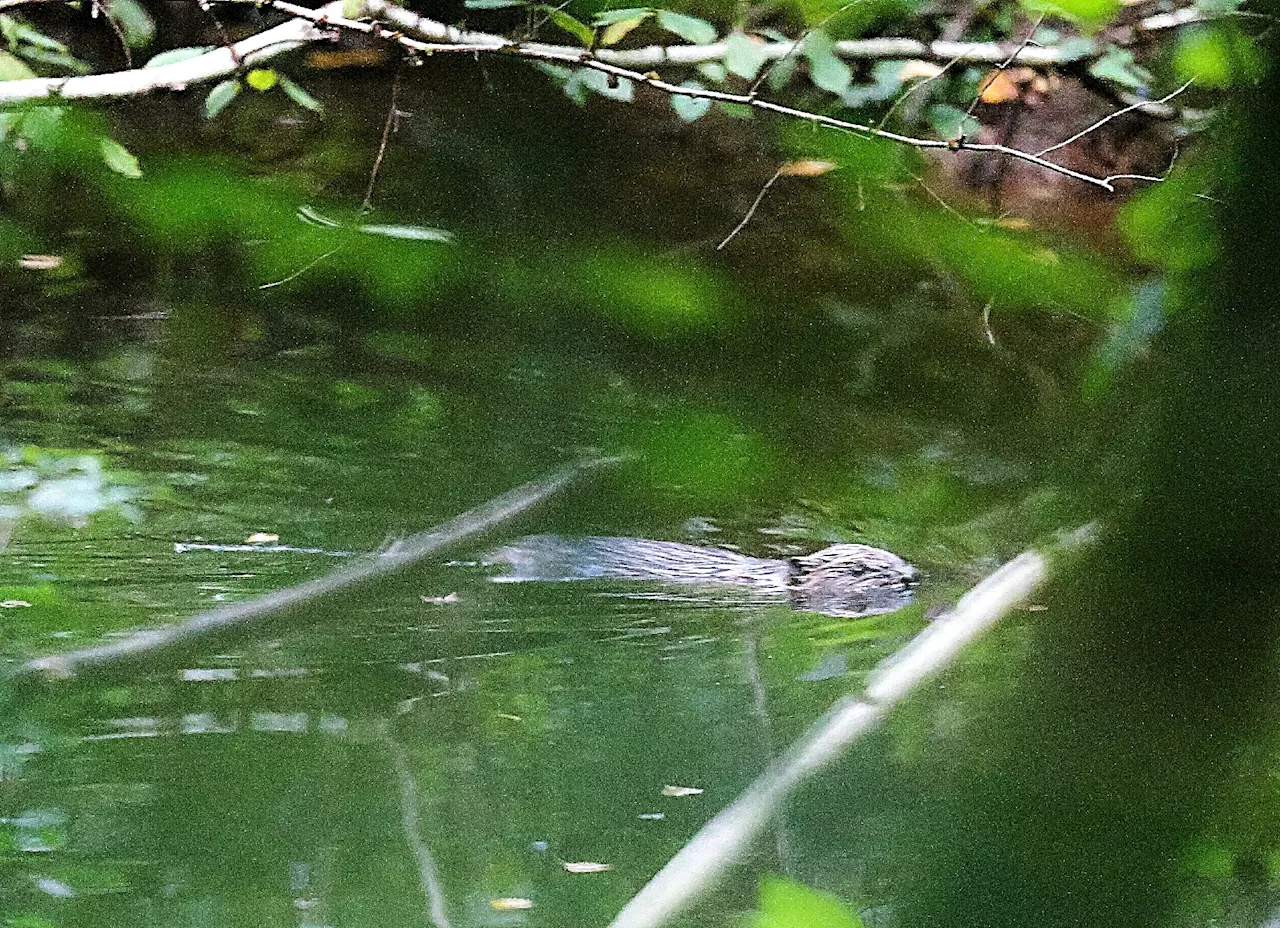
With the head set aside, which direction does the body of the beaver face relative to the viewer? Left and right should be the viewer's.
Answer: facing to the right of the viewer
